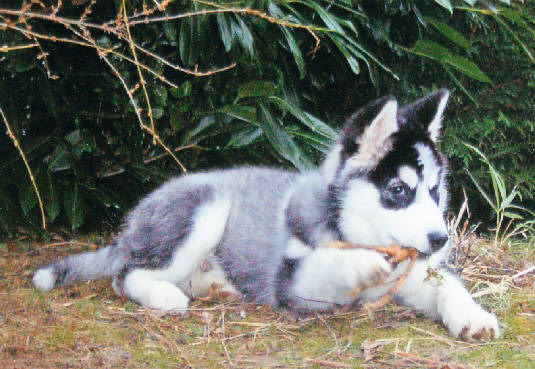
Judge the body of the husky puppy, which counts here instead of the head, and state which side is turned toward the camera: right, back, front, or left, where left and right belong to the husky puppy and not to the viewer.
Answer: right

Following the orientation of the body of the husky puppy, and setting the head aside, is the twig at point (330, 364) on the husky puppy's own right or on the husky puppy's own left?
on the husky puppy's own right

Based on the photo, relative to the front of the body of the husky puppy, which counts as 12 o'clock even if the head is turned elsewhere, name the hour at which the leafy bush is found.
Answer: The leafy bush is roughly at 8 o'clock from the husky puppy.
